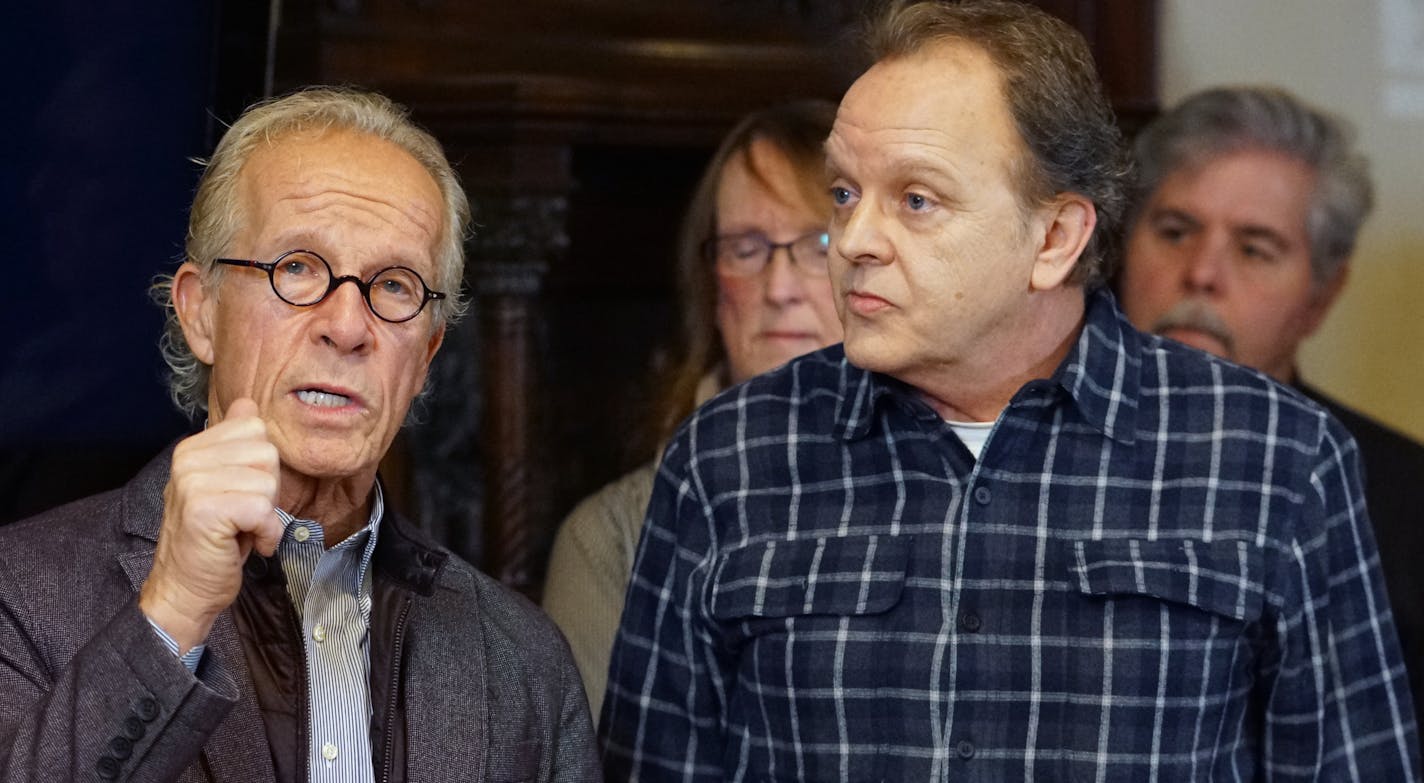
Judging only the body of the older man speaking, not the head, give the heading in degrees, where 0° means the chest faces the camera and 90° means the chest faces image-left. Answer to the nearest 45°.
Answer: approximately 0°

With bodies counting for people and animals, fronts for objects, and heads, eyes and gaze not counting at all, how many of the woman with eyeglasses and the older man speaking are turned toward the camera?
2

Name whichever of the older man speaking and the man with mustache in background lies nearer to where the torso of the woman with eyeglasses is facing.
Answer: the older man speaking

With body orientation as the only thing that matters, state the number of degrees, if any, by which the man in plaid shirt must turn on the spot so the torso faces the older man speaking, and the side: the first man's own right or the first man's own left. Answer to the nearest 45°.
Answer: approximately 45° to the first man's own right
